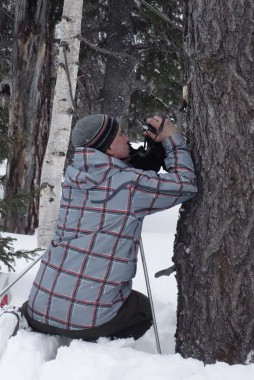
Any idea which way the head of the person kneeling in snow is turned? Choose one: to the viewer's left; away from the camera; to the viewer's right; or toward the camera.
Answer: to the viewer's right

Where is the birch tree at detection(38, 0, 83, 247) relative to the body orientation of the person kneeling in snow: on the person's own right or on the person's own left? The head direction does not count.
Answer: on the person's own left

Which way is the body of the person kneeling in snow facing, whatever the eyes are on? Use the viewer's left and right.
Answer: facing away from the viewer and to the right of the viewer

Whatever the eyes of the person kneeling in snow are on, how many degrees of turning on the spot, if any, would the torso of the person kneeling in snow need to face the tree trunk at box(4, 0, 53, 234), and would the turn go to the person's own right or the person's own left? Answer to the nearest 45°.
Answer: approximately 45° to the person's own left

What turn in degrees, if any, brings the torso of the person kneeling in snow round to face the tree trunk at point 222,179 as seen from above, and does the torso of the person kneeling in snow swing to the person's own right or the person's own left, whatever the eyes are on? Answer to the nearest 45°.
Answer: approximately 45° to the person's own right

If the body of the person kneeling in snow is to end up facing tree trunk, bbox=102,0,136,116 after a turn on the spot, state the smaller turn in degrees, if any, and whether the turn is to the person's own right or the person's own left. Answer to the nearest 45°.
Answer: approximately 45° to the person's own left
